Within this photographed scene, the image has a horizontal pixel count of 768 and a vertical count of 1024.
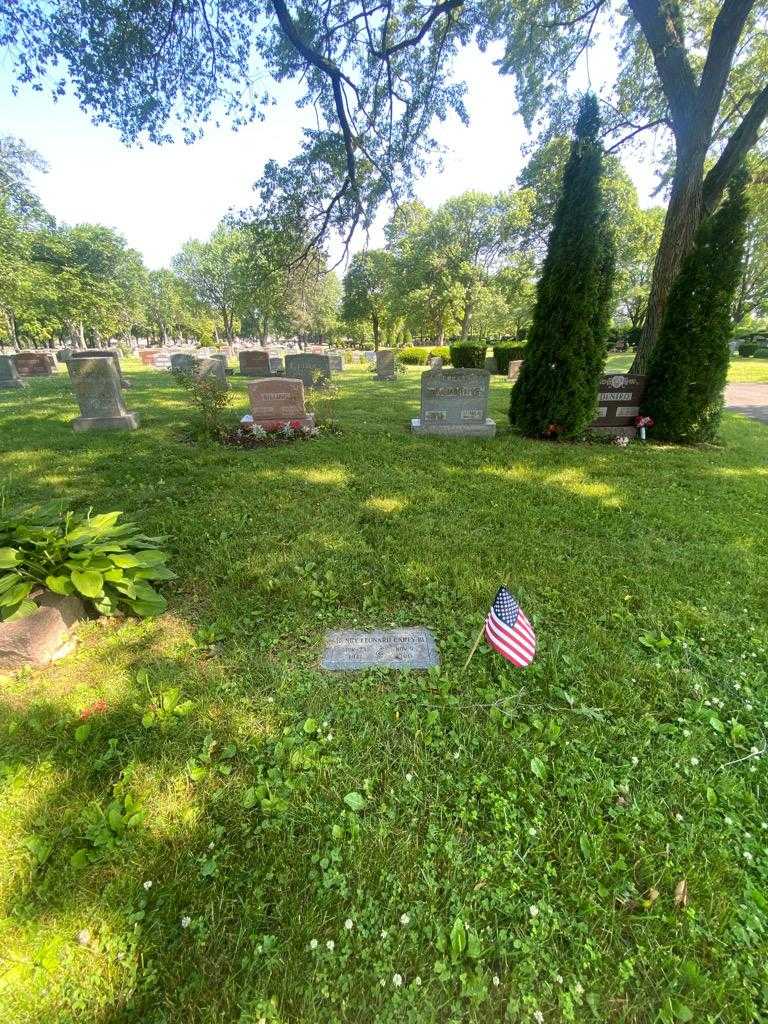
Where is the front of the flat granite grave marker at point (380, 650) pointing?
toward the camera

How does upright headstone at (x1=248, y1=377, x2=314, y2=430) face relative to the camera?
toward the camera

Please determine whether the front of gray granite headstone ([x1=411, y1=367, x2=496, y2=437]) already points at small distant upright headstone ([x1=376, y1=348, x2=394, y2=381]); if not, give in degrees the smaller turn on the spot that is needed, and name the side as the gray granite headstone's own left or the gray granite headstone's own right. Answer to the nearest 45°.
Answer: approximately 180°

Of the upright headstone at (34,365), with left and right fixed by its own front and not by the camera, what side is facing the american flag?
front

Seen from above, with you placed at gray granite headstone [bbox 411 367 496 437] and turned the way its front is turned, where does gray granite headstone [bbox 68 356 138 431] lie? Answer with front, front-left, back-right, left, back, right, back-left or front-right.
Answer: right

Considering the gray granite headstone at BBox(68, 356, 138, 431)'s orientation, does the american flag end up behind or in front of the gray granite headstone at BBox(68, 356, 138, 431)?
in front

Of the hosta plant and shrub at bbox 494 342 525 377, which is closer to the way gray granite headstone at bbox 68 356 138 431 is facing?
the hosta plant

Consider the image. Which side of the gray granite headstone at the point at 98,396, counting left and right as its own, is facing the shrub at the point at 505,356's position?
left

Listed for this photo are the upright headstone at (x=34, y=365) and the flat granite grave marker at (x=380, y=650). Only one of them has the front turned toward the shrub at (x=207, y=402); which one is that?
the upright headstone
